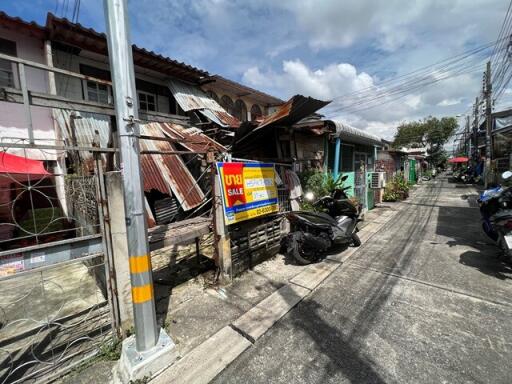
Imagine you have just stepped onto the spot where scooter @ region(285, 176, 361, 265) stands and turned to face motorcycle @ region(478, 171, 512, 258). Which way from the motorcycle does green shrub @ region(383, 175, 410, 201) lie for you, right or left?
left

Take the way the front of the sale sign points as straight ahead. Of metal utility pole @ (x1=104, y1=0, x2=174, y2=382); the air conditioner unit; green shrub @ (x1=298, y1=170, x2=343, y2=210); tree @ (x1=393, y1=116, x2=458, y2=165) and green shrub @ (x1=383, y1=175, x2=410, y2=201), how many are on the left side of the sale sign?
4

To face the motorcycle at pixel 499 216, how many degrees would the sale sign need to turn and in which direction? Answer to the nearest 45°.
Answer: approximately 45° to its left

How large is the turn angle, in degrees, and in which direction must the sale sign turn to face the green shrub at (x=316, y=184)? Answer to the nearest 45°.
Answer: approximately 90° to its left

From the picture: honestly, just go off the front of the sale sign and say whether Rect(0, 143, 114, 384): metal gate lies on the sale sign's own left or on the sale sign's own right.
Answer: on the sale sign's own right

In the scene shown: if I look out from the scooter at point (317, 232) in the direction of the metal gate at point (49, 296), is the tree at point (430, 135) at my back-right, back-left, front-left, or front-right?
back-right

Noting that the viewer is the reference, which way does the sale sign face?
facing the viewer and to the right of the viewer
